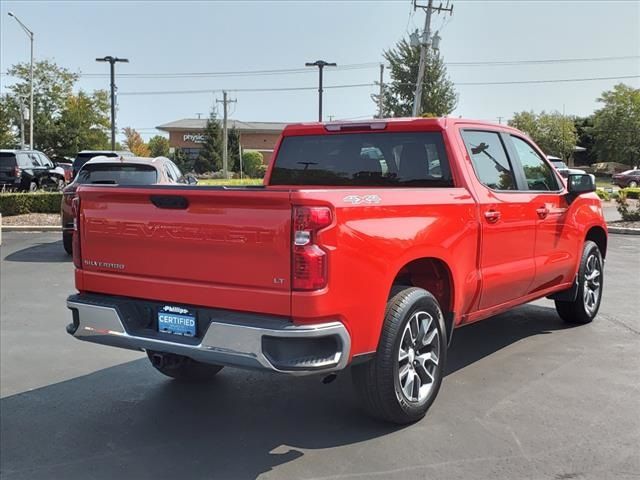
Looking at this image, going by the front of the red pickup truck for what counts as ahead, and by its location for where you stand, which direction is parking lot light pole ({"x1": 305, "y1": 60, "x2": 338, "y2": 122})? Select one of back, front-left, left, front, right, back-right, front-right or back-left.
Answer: front-left

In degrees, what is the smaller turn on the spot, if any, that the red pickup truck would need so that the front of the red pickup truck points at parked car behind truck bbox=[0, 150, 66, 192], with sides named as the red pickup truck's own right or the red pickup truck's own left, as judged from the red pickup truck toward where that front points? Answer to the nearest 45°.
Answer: approximately 90° to the red pickup truck's own left

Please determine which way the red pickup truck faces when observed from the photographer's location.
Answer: facing away from the viewer and to the right of the viewer

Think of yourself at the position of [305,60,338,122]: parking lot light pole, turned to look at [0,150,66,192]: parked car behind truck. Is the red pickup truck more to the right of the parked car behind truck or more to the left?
left
